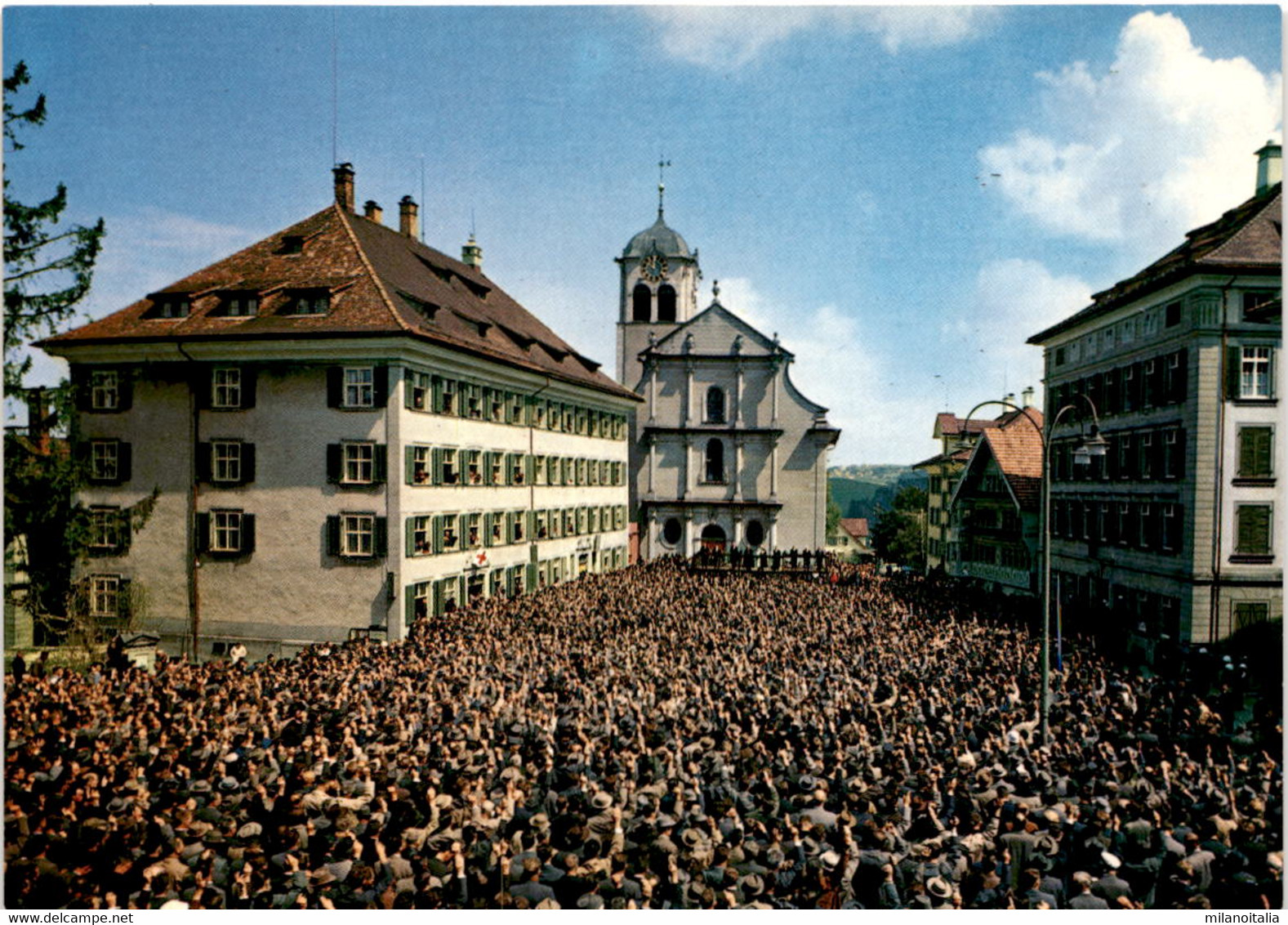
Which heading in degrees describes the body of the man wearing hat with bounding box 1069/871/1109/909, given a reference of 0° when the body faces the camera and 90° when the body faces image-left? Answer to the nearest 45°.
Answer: approximately 180°

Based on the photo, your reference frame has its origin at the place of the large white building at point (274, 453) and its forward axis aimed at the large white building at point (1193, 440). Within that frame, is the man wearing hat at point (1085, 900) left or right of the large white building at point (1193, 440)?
right

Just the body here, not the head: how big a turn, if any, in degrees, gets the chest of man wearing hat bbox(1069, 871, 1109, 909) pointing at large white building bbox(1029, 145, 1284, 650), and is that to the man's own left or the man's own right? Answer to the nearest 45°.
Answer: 0° — they already face it
